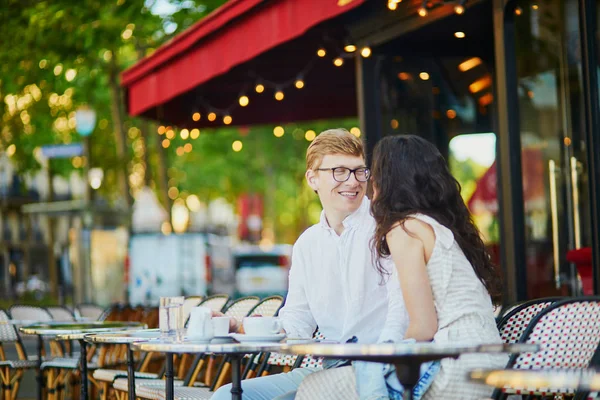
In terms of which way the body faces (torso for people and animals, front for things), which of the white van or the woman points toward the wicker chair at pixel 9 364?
the woman

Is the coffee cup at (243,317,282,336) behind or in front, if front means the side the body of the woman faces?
in front

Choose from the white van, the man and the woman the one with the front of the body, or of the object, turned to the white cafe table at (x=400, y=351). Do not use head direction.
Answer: the man

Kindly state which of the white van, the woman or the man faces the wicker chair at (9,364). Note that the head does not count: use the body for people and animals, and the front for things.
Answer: the woman

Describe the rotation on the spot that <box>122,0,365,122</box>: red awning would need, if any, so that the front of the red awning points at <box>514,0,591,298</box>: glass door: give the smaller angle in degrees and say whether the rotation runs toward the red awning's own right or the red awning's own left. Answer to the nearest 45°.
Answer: approximately 135° to the red awning's own left

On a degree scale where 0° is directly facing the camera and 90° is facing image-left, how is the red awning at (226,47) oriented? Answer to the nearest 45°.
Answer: approximately 45°

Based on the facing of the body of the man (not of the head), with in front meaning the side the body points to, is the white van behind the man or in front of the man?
behind

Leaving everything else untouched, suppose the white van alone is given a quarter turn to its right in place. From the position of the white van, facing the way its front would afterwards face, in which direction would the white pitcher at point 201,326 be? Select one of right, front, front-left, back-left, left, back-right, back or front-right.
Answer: right

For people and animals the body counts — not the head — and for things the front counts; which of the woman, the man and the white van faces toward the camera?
the man

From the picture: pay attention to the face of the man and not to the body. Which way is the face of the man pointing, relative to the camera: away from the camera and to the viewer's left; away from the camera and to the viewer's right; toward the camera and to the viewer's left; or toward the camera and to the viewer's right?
toward the camera and to the viewer's right

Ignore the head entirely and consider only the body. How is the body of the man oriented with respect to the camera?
toward the camera

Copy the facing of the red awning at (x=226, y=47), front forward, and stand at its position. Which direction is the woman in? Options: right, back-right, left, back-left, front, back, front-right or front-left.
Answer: front-left
